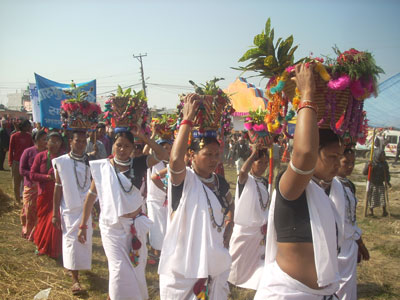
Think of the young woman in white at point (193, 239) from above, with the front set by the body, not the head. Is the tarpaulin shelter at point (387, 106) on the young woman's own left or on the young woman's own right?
on the young woman's own left

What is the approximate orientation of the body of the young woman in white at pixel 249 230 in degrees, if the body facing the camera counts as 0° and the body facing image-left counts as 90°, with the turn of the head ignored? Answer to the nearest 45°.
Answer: approximately 315°

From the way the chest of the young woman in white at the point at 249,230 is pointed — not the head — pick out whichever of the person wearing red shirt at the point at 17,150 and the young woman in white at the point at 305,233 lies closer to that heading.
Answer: the young woman in white

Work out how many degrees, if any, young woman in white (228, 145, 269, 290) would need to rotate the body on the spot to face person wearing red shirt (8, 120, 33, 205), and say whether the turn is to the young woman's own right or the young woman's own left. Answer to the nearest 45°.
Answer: approximately 180°

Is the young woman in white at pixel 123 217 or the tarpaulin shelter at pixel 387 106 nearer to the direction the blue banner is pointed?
the young woman in white

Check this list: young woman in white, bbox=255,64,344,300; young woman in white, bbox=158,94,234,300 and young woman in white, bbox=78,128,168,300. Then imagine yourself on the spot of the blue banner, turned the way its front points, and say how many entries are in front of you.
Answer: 3

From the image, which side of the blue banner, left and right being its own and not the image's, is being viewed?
front

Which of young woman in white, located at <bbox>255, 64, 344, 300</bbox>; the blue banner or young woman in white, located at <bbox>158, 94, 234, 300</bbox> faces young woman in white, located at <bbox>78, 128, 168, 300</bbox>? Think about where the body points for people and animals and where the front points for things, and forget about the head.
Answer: the blue banner
